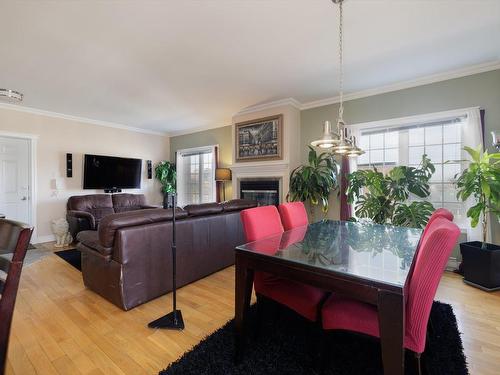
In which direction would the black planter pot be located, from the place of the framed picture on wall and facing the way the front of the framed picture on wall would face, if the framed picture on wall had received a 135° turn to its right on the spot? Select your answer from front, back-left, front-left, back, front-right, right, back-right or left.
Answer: back-right

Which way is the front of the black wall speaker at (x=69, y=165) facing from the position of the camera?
facing the viewer

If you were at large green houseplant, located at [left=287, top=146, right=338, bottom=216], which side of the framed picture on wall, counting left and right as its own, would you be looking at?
left

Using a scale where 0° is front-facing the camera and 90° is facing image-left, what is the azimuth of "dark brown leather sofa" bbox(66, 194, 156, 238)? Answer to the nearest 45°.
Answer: approximately 315°

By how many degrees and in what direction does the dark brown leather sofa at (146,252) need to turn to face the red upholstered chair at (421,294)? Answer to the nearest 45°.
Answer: approximately 180°

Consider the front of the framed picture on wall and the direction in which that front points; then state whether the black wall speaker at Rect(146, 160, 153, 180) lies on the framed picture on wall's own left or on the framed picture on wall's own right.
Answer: on the framed picture on wall's own right

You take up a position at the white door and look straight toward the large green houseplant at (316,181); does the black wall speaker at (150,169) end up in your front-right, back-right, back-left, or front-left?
front-left

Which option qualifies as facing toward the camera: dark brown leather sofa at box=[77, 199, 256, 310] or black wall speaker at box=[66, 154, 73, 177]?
the black wall speaker

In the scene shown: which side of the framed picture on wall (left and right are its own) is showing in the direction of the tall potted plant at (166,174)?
right

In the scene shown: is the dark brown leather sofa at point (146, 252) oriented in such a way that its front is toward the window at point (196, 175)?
no

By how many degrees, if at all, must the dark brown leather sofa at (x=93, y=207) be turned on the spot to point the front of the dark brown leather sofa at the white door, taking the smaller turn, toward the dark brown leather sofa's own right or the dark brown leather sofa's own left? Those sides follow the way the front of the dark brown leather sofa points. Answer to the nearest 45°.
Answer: approximately 135° to the dark brown leather sofa's own right

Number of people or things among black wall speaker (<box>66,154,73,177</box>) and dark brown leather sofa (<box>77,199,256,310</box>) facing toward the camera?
1

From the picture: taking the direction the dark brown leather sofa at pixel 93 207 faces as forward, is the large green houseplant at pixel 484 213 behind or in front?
in front

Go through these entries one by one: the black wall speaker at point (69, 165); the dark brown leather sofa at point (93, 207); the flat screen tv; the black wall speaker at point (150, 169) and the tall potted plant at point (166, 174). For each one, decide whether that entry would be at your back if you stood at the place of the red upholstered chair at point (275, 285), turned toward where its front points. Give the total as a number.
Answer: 5

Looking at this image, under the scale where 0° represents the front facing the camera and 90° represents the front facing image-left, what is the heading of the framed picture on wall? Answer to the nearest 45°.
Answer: approximately 45°

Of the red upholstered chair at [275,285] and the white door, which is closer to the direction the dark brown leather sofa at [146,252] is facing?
the white door

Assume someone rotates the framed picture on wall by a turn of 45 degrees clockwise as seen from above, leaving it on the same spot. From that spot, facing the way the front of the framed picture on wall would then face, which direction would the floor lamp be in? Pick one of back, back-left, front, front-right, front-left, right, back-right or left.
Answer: front-right

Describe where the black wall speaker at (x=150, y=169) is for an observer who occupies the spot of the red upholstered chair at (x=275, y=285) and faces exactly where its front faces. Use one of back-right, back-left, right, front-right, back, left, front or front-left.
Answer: back

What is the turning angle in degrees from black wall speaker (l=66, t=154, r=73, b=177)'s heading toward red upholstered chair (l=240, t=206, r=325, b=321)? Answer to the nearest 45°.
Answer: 0° — it already faces it

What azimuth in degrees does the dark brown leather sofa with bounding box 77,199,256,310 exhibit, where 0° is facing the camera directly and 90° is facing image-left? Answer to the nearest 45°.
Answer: approximately 135°

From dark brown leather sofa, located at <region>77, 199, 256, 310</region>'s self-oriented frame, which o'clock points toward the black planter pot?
The black planter pot is roughly at 5 o'clock from the dark brown leather sofa.

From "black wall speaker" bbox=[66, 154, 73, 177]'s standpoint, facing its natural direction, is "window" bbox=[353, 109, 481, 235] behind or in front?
in front
